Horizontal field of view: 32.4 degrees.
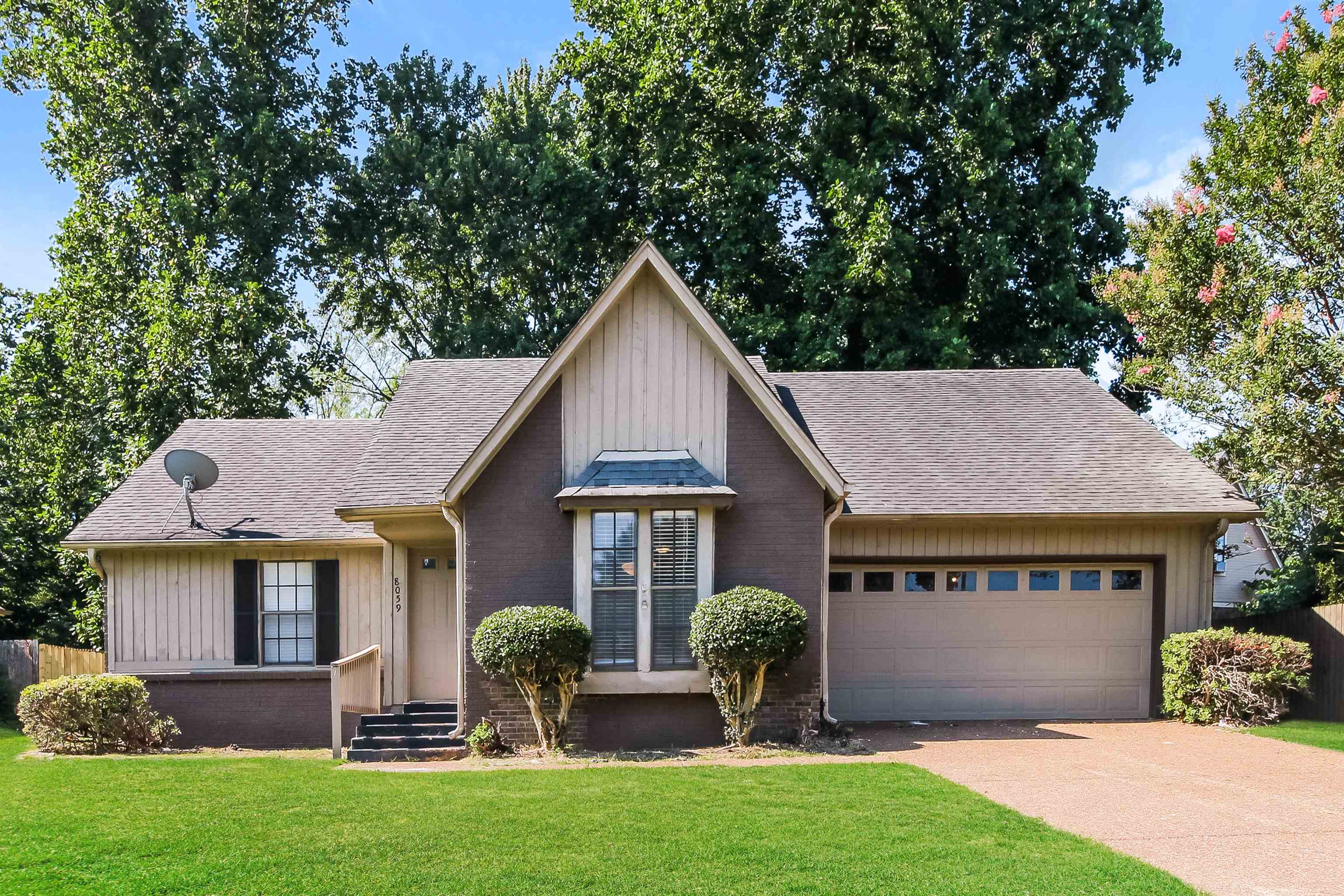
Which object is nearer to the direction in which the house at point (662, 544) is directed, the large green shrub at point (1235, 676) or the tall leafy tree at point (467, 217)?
the large green shrub

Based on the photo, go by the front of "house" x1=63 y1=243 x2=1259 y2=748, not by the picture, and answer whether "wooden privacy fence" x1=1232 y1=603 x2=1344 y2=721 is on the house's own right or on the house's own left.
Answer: on the house's own left

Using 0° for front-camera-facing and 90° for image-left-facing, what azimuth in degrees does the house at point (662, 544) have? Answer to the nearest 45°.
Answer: approximately 0°

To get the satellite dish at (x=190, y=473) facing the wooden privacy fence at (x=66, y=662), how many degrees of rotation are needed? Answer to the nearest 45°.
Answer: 0° — it already faces it
